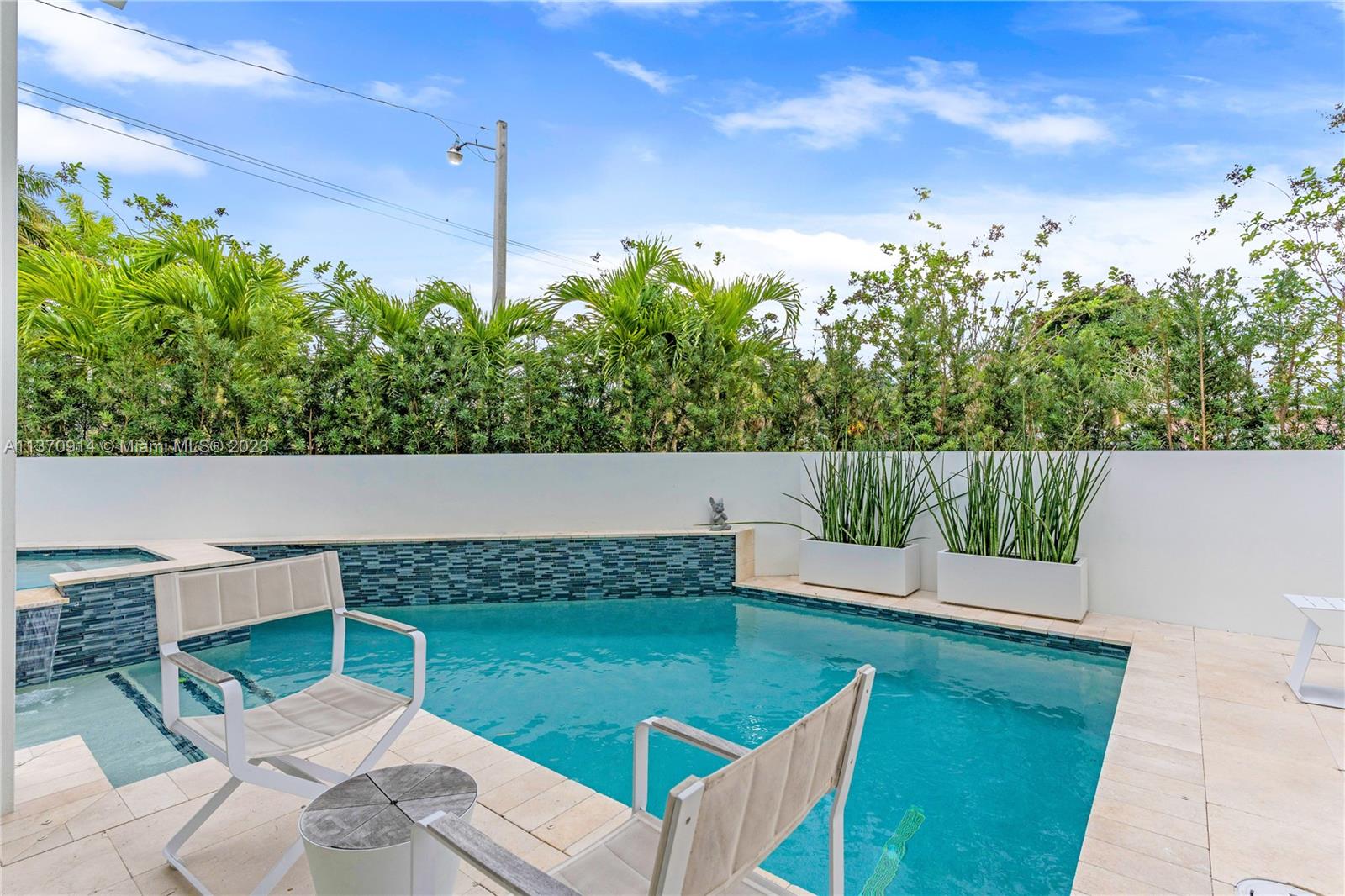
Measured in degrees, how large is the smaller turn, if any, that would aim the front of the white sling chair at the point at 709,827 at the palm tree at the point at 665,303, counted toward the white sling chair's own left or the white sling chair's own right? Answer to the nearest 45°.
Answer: approximately 45° to the white sling chair's own right

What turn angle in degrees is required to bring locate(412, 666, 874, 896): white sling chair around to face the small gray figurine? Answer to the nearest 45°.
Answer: approximately 45° to its right

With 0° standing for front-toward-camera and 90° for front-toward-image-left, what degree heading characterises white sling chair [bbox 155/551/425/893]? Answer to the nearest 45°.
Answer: approximately 315°

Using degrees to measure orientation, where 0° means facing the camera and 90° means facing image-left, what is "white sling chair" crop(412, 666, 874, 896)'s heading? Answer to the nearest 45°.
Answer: approximately 135°

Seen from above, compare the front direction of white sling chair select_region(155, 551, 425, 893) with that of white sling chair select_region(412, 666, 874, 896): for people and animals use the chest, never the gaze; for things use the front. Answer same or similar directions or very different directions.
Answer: very different directions

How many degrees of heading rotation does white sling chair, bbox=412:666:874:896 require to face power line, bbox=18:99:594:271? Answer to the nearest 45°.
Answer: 0° — it already faces it

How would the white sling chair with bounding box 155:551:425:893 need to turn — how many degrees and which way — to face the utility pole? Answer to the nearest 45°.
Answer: approximately 135° to its left

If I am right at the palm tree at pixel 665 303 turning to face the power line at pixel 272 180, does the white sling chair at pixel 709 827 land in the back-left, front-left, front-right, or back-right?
back-left

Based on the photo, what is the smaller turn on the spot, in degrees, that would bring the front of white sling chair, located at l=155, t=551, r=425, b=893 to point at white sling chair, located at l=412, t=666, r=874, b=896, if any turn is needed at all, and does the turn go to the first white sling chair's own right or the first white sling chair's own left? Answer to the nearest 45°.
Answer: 0° — it already faces it
